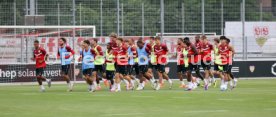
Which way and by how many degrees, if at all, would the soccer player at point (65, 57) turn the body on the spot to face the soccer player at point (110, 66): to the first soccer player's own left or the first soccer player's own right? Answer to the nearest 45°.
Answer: approximately 135° to the first soccer player's own left

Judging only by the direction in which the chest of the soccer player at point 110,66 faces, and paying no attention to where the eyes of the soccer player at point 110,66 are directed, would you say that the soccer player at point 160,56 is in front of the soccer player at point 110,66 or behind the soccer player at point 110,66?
behind

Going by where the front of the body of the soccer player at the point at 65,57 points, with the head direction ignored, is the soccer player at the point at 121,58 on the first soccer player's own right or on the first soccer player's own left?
on the first soccer player's own left

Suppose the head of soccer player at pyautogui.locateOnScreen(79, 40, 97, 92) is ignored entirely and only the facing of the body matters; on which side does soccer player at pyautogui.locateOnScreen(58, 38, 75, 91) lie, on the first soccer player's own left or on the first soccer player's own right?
on the first soccer player's own right

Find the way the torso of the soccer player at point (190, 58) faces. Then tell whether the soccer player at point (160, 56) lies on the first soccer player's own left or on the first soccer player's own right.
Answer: on the first soccer player's own right

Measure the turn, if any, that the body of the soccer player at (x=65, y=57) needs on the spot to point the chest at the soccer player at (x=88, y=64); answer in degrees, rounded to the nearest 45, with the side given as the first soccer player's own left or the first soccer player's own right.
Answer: approximately 90° to the first soccer player's own left

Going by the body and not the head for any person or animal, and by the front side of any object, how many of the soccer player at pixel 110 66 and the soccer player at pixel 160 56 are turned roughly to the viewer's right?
0

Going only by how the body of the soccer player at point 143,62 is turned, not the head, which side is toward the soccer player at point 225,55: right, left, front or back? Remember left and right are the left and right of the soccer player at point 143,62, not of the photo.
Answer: left

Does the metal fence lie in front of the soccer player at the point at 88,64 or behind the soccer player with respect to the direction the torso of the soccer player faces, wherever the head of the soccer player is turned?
behind
